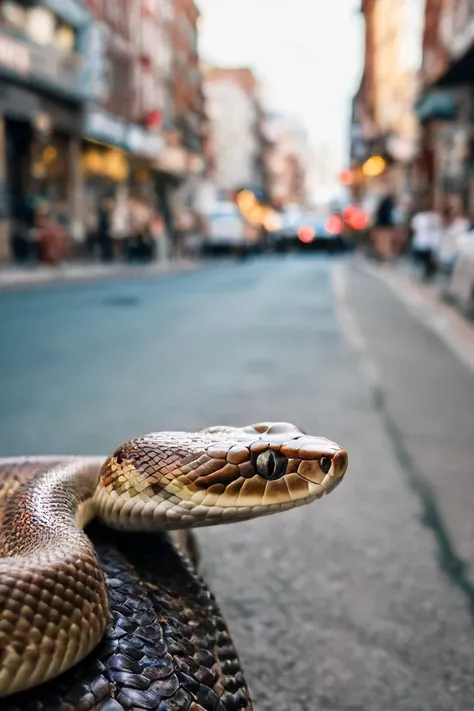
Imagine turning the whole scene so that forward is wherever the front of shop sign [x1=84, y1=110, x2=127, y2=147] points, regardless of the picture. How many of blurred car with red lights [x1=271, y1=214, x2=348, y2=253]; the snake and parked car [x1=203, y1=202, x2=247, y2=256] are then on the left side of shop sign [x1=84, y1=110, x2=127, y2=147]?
2

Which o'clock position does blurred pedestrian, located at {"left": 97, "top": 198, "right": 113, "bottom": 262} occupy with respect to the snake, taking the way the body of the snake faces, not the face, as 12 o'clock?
The blurred pedestrian is roughly at 9 o'clock from the snake.

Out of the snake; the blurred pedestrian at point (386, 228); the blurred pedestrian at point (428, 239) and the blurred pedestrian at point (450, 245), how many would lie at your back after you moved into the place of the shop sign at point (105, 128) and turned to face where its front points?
0

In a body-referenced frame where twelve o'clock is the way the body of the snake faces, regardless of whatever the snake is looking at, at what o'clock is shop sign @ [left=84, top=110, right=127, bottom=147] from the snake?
The shop sign is roughly at 9 o'clock from the snake.

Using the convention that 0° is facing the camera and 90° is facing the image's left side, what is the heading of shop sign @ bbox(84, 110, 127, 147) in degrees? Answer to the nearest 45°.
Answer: approximately 315°

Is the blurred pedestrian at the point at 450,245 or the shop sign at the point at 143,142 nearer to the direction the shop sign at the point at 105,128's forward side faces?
the blurred pedestrian

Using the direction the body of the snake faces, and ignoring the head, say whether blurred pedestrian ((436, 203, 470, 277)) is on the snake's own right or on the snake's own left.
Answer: on the snake's own left

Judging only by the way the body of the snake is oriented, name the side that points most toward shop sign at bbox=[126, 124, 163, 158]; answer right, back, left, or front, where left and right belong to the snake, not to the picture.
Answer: left

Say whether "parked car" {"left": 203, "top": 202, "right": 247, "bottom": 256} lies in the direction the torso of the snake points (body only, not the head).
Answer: no

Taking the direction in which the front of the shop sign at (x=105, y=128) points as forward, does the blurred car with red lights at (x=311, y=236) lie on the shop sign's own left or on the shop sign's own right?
on the shop sign's own left

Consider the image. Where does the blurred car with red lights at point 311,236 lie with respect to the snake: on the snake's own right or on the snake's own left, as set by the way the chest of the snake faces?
on the snake's own left

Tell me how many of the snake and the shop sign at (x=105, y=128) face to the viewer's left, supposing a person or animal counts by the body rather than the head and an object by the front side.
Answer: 0

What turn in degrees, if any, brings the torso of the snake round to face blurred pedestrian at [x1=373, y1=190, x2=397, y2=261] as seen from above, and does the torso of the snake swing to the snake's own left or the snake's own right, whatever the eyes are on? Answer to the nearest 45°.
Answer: approximately 90° to the snake's own left

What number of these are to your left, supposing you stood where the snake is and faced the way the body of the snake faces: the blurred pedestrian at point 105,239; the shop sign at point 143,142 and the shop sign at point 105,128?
3

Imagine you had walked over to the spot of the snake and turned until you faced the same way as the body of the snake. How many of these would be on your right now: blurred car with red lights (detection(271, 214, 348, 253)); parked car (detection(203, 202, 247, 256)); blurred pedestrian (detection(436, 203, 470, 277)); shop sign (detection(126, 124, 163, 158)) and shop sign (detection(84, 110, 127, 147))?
0

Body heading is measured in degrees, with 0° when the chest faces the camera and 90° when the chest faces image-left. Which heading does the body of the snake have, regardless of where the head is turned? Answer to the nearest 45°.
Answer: approximately 270°
